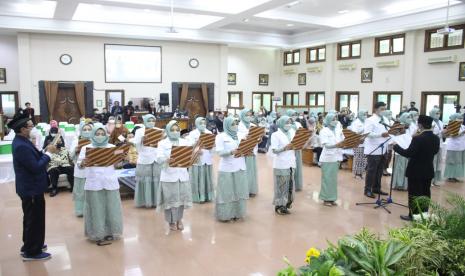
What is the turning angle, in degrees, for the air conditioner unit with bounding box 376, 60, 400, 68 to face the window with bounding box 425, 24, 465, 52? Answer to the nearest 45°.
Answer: approximately 90° to its left

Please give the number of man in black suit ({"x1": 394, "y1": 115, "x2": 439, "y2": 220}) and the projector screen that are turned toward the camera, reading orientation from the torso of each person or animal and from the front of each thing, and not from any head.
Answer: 1

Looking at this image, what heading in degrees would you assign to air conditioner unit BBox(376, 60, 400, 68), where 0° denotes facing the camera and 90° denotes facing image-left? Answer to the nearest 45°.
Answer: approximately 45°

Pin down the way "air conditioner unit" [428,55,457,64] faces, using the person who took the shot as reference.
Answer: facing the viewer and to the left of the viewer

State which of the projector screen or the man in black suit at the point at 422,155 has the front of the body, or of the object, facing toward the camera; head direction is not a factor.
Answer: the projector screen

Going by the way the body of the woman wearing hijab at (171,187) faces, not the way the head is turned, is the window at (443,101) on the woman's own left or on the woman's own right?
on the woman's own left

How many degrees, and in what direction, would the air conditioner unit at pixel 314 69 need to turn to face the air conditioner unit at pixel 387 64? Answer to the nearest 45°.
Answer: approximately 90° to its left

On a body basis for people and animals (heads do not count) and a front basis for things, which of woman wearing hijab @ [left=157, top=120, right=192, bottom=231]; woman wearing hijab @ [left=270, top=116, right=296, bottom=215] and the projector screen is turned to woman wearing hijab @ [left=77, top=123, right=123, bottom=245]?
the projector screen

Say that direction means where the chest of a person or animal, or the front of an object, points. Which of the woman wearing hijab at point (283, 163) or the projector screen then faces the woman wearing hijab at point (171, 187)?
the projector screen

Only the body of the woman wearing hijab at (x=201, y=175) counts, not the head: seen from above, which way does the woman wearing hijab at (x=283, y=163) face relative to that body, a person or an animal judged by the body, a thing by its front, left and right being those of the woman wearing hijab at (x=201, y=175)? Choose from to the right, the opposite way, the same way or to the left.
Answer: the same way

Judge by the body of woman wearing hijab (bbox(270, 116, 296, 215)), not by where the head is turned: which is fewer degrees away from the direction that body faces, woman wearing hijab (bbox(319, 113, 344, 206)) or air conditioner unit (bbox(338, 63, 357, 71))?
the woman wearing hijab

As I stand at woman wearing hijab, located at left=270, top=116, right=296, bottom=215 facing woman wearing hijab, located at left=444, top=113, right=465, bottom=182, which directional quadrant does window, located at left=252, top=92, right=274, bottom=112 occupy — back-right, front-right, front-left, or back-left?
front-left

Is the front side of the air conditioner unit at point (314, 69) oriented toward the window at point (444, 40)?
no

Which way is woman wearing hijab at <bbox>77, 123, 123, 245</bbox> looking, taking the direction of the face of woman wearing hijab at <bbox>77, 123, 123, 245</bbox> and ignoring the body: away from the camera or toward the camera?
toward the camera

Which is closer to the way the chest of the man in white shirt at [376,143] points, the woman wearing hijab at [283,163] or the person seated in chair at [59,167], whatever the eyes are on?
the woman wearing hijab

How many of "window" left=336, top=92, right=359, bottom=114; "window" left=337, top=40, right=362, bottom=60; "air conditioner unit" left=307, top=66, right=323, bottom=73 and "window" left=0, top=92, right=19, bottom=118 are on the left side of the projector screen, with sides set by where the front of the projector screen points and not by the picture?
3

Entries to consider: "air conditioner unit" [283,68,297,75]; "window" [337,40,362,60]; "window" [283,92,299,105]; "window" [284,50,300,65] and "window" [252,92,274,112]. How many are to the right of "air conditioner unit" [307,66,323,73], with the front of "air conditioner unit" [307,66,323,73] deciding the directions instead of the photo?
4
